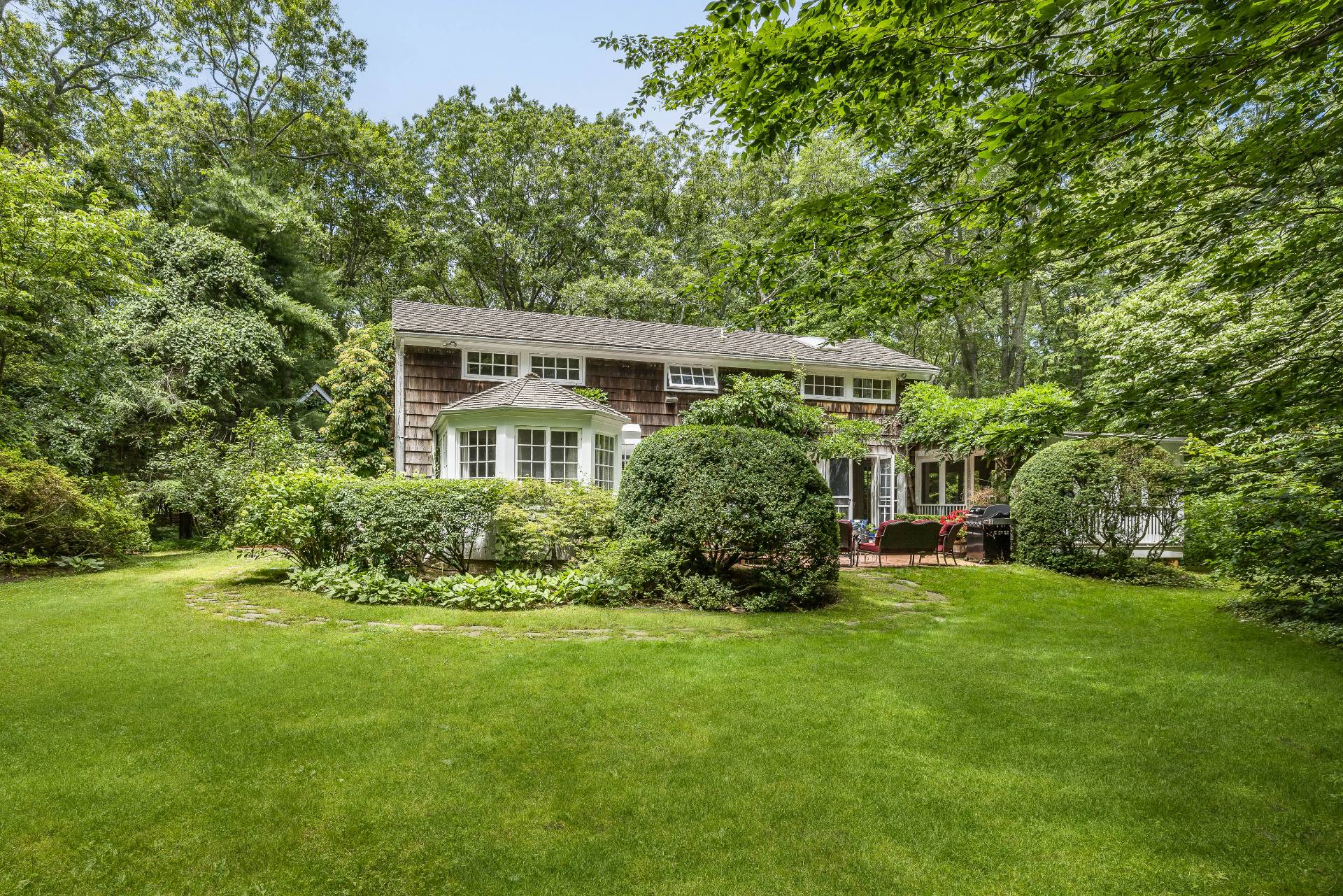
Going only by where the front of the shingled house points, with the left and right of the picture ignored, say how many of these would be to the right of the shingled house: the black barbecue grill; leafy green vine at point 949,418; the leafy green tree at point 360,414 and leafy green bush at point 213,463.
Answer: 2

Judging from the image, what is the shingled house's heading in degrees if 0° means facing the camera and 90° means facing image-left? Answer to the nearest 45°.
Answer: approximately 0°

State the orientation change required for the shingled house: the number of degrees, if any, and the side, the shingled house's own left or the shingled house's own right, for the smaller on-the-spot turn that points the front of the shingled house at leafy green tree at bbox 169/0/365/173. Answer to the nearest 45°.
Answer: approximately 135° to the shingled house's own right

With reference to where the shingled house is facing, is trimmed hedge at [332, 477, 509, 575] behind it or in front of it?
in front

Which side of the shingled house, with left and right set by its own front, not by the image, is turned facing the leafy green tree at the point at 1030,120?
front

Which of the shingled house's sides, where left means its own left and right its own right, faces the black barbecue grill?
left

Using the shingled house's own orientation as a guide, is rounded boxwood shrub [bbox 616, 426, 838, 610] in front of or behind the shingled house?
in front

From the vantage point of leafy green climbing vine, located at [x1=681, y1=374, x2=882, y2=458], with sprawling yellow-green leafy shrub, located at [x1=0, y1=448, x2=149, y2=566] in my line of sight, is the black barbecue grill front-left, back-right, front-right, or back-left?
back-left

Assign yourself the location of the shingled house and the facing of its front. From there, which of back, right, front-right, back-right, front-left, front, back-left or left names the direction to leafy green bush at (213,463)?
right
